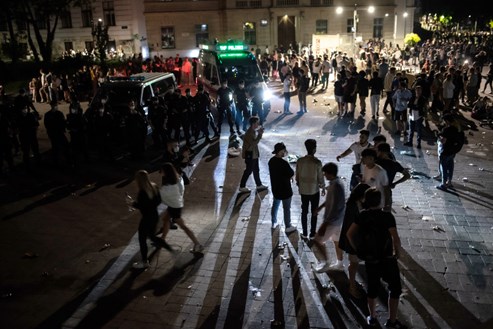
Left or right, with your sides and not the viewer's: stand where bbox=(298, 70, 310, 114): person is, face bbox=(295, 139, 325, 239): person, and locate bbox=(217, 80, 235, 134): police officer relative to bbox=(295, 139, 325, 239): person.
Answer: right

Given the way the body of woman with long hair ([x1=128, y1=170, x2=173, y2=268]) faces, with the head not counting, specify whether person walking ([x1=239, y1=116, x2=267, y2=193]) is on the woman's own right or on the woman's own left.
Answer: on the woman's own right

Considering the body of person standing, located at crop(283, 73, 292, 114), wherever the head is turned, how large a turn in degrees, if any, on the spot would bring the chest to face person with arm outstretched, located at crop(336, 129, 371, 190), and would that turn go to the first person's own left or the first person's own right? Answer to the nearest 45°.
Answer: approximately 90° to the first person's own right
